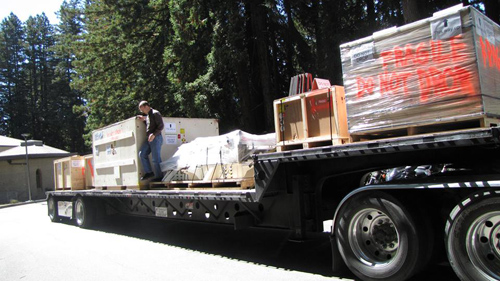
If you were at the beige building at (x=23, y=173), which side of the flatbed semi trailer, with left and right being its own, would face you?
back

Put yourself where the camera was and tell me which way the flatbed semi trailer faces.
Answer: facing the viewer and to the right of the viewer
